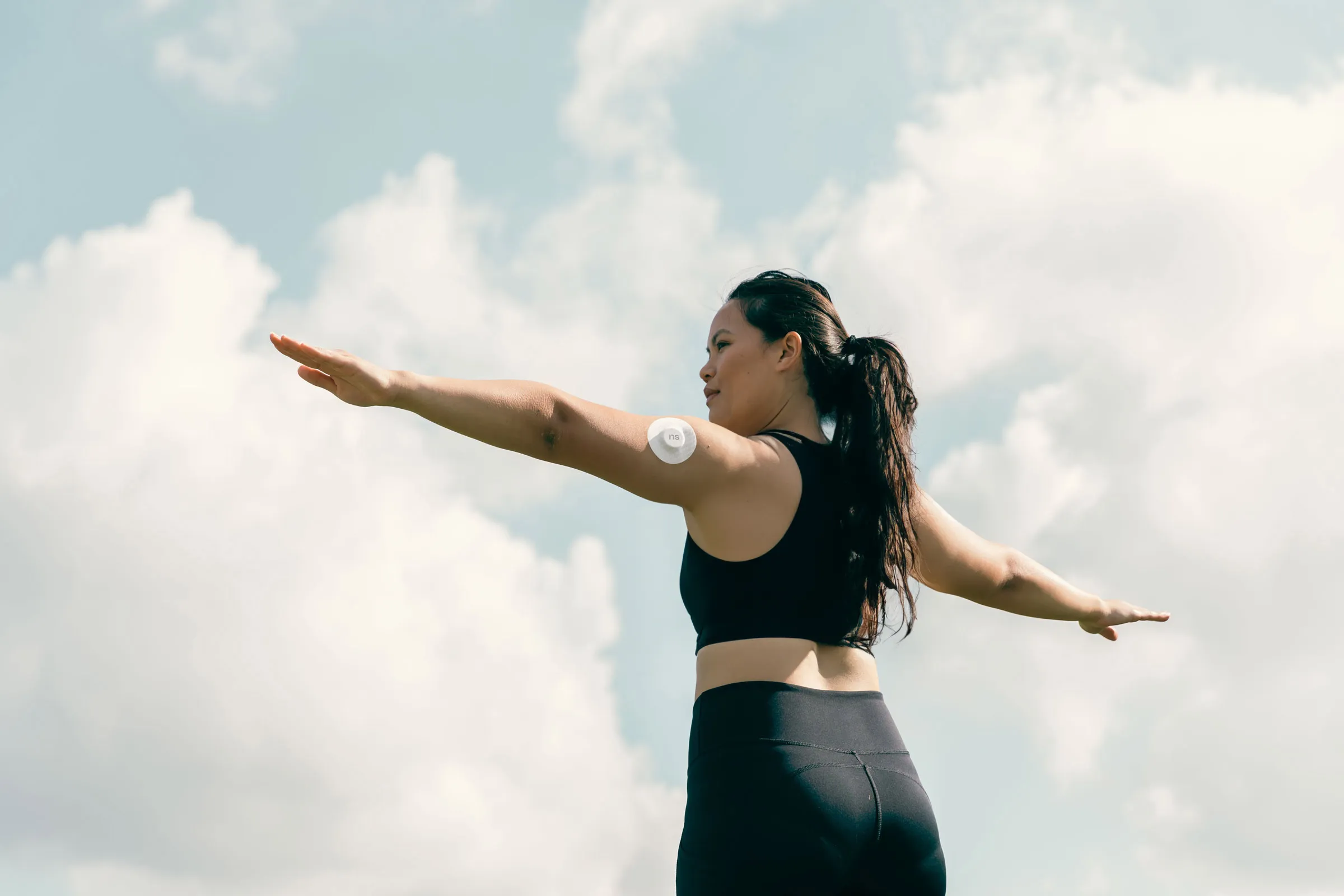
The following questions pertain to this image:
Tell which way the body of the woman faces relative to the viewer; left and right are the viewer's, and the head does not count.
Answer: facing away from the viewer and to the left of the viewer

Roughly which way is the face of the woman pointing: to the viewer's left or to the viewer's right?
to the viewer's left
